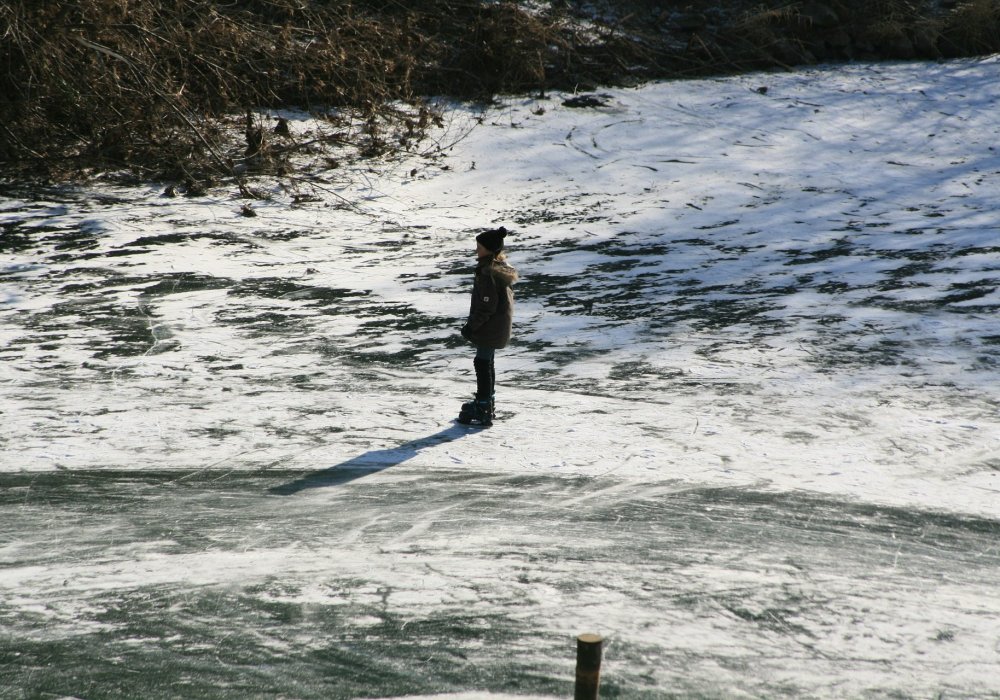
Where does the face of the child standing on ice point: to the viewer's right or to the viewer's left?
to the viewer's left

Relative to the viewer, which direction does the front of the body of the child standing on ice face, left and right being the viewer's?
facing to the left of the viewer

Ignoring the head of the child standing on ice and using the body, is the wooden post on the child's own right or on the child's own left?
on the child's own left
